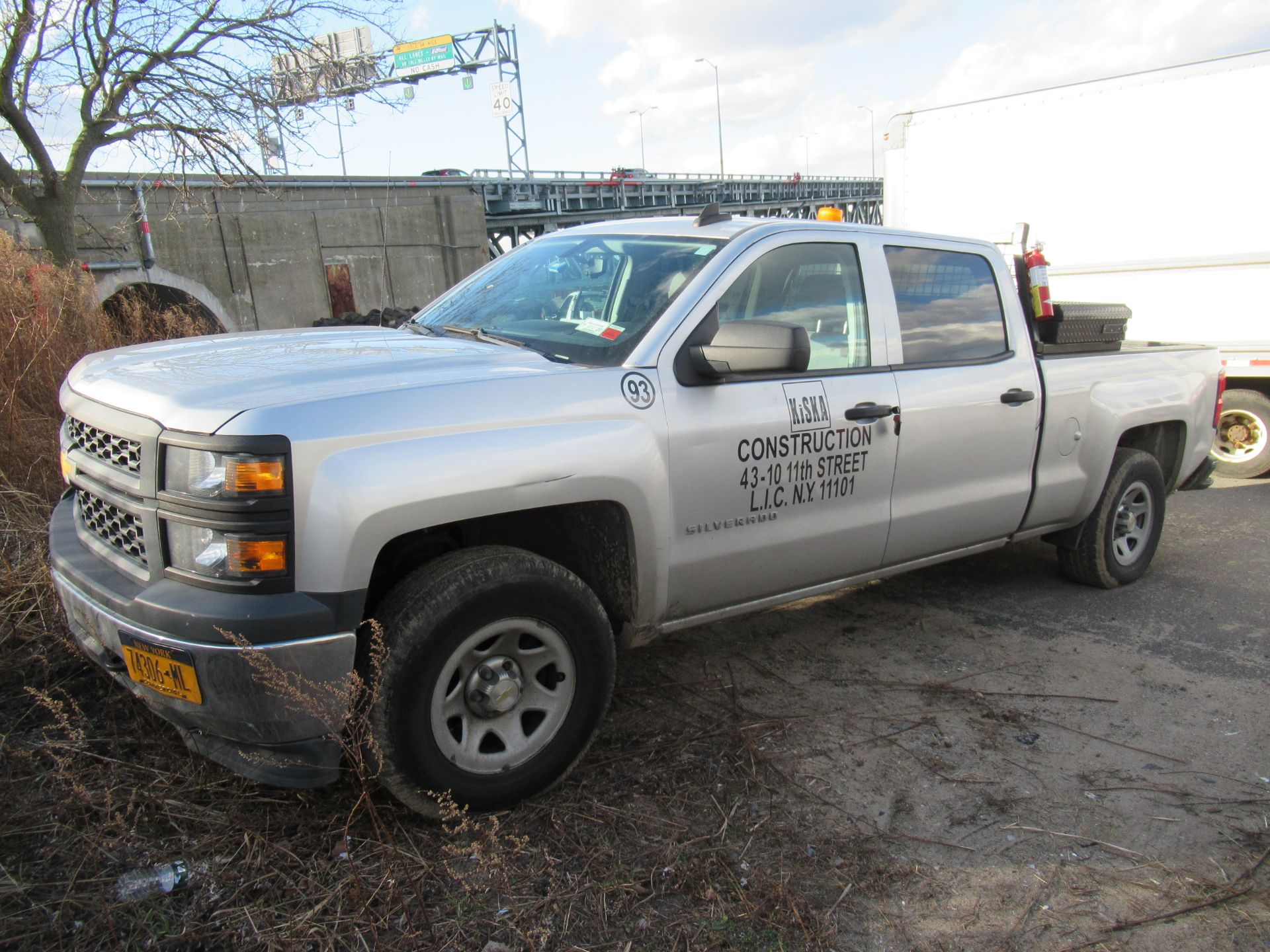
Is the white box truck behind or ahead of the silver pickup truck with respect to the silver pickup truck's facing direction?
behind

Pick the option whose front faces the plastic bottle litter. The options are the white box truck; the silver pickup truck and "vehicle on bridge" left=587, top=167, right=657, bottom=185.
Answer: the silver pickup truck

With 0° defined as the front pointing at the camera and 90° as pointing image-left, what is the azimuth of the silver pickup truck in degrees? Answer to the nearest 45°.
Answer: approximately 45°
